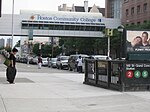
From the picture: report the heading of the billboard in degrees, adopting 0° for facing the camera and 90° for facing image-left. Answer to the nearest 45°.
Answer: approximately 0°
